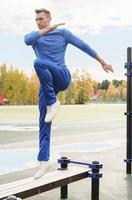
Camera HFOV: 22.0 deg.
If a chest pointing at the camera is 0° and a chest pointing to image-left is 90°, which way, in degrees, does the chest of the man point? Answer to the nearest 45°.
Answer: approximately 45°

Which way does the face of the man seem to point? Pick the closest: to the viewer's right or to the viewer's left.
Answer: to the viewer's left
